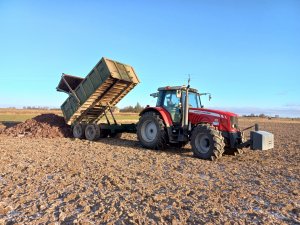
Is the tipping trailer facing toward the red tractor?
yes

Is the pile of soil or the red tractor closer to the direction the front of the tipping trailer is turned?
the red tractor

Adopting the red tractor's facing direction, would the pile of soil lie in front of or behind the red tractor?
behind

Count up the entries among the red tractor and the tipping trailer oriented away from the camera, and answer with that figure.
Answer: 0

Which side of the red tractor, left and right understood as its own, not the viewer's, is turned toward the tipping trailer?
back

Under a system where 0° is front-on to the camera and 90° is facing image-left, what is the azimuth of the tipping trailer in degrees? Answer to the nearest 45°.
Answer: approximately 315°
